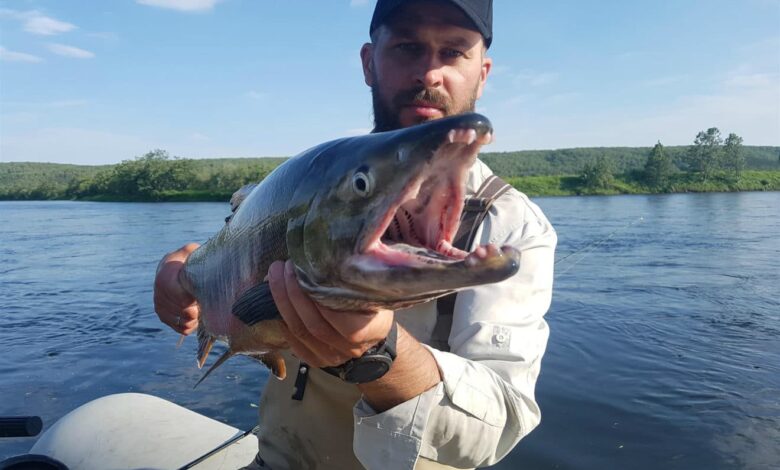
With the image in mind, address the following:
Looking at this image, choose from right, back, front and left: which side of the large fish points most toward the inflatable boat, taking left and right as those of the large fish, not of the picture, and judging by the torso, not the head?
back

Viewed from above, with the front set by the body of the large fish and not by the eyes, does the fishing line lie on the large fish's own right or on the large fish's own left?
on the large fish's own left
